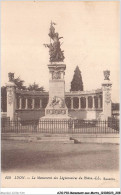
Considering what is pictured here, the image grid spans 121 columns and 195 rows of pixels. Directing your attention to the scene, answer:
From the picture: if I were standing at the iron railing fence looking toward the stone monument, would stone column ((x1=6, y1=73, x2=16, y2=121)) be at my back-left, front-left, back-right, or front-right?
front-left
